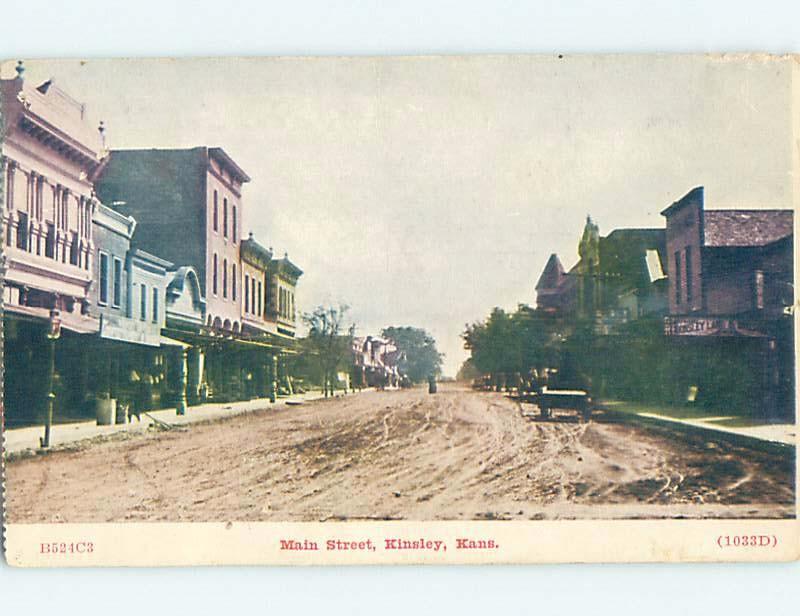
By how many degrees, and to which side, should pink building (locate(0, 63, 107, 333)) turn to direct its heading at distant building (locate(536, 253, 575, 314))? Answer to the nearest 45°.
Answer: approximately 45° to its left

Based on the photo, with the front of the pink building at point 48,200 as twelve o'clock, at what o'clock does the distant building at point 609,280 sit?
The distant building is roughly at 11 o'clock from the pink building.

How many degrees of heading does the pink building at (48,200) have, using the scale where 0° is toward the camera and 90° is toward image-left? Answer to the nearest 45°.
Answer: approximately 315°
